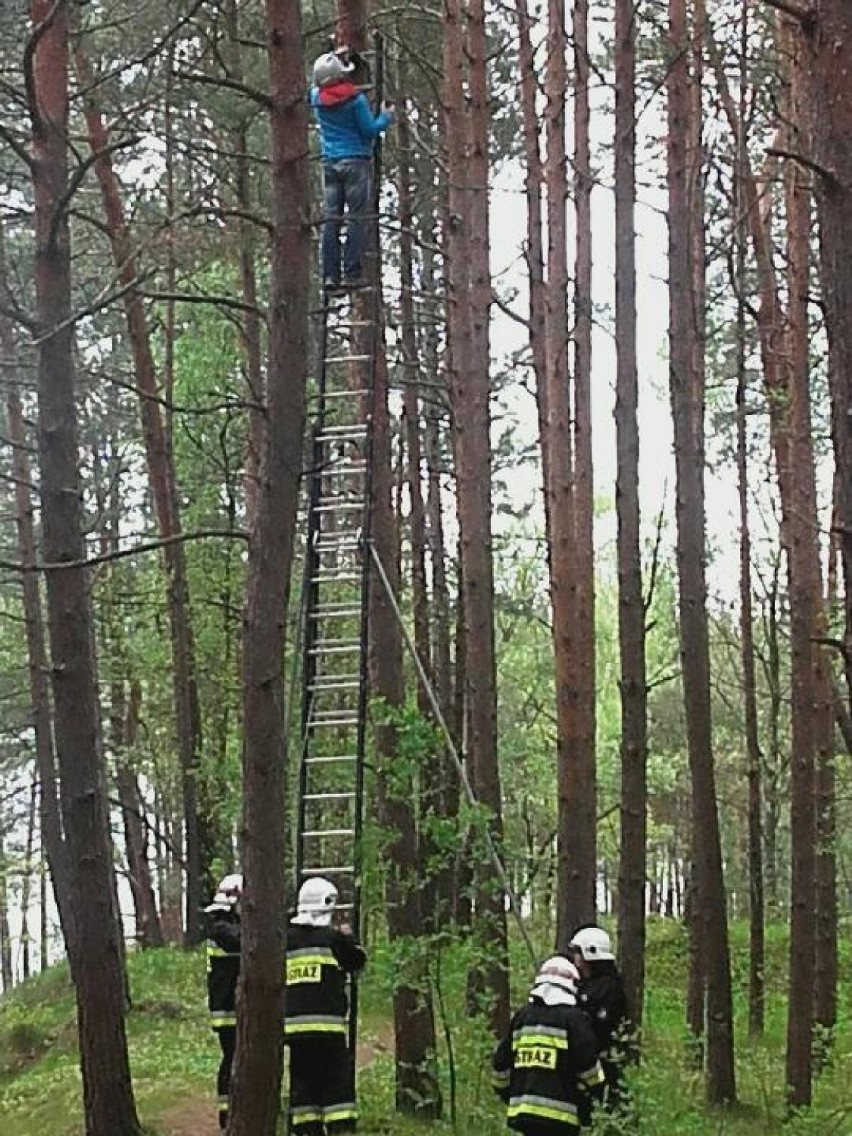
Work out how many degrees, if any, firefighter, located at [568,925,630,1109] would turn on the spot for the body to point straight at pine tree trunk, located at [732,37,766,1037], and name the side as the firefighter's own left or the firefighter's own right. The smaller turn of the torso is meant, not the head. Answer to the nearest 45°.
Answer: approximately 90° to the firefighter's own right

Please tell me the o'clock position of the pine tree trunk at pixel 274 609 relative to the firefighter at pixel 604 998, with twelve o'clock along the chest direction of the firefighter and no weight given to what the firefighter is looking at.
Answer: The pine tree trunk is roughly at 10 o'clock from the firefighter.

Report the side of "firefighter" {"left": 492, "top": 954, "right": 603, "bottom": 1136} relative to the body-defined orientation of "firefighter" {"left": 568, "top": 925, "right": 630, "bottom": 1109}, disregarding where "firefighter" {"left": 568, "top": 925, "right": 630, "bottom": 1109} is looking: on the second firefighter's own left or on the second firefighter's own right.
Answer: on the second firefighter's own left

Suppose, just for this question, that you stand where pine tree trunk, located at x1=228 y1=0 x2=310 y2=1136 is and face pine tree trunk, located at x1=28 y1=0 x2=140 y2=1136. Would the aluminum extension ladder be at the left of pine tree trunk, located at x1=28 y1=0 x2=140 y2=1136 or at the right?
right

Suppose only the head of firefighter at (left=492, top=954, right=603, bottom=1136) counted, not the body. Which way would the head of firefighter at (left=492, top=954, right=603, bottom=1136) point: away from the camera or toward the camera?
away from the camera
